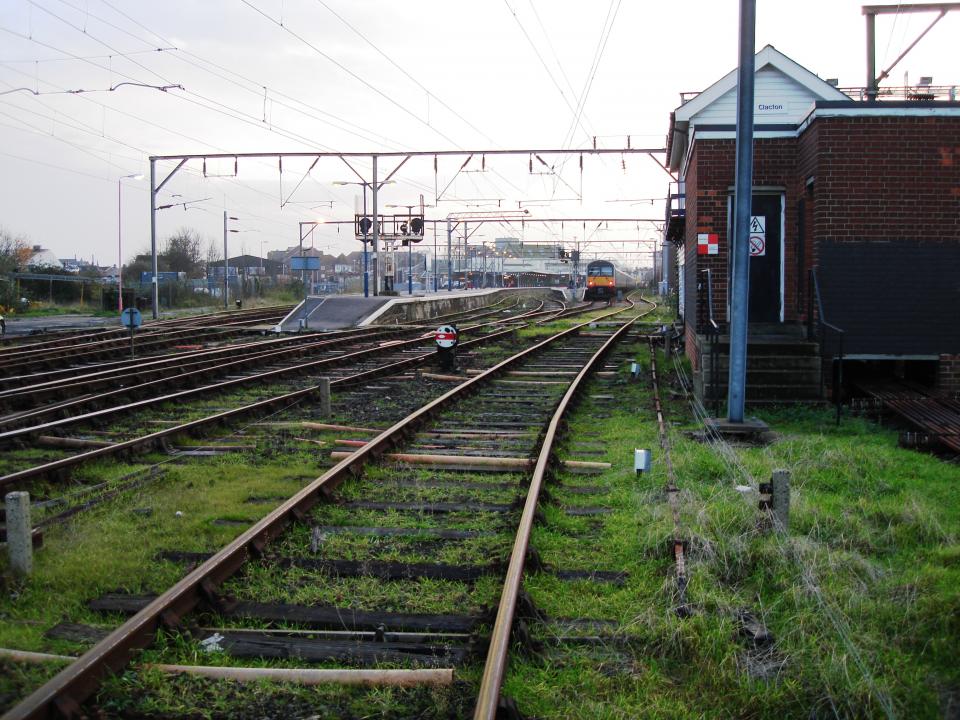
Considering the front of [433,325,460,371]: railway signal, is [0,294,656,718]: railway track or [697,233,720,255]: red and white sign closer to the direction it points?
the railway track

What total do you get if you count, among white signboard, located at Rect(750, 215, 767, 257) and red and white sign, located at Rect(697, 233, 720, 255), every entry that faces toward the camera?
2

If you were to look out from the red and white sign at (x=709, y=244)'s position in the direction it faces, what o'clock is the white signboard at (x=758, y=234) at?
The white signboard is roughly at 8 o'clock from the red and white sign.

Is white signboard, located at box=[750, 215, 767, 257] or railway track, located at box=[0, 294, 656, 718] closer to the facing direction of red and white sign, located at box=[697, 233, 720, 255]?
the railway track

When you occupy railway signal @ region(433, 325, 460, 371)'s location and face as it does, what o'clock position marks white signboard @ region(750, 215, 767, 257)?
The white signboard is roughly at 10 o'clock from the railway signal.

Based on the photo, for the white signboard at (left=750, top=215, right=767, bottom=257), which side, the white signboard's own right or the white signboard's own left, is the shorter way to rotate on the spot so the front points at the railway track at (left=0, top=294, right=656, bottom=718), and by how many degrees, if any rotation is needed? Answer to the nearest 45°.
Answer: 0° — it already faces it

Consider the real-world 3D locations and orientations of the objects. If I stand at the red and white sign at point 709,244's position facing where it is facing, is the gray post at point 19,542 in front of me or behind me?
in front
